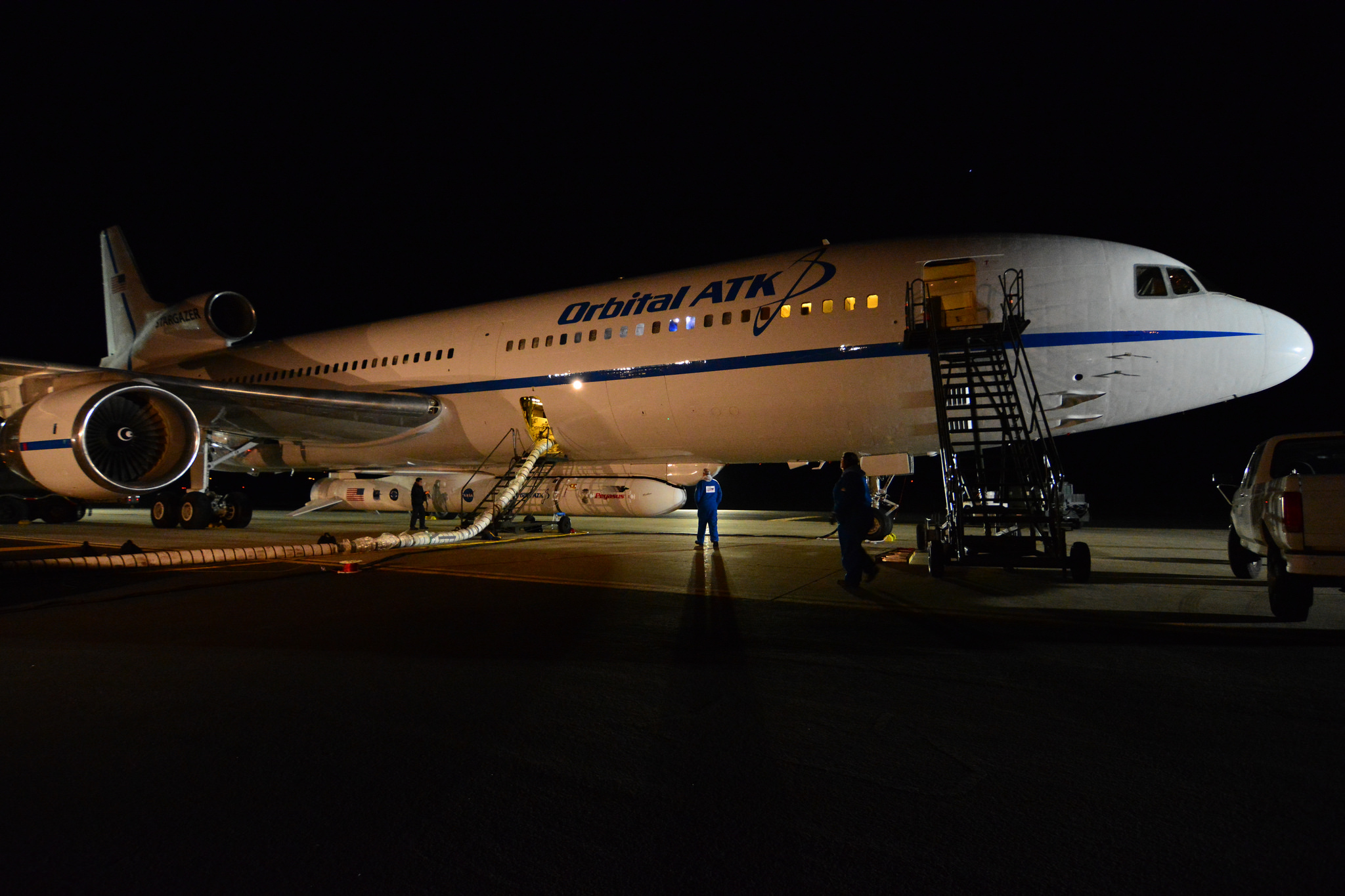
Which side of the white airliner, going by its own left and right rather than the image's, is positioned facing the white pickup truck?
front

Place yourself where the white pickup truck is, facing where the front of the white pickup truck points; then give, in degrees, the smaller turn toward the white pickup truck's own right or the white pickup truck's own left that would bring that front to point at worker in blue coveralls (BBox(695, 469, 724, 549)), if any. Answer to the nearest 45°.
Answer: approximately 45° to the white pickup truck's own left

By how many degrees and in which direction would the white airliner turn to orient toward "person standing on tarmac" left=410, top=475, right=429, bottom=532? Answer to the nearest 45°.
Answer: approximately 180°

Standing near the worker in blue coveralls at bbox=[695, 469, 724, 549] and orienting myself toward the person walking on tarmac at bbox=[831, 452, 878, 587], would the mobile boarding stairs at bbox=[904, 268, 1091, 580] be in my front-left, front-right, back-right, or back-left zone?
front-left

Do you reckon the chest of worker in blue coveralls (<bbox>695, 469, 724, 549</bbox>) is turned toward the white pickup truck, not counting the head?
no

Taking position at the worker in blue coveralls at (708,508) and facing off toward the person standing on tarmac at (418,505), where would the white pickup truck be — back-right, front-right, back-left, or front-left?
back-left

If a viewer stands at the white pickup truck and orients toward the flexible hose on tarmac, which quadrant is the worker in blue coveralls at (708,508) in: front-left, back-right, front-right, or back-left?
front-right
